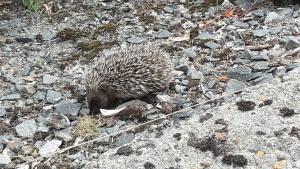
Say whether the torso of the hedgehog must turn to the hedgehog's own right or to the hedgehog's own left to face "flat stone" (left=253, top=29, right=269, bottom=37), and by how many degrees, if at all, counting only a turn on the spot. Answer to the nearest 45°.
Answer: approximately 180°

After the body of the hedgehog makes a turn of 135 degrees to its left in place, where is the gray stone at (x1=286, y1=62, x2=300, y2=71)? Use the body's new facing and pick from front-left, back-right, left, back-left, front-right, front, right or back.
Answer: front

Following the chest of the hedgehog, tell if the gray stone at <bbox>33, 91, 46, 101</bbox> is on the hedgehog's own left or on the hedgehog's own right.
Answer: on the hedgehog's own right

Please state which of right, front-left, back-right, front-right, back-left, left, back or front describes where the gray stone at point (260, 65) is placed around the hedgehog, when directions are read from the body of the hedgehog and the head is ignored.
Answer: back-left

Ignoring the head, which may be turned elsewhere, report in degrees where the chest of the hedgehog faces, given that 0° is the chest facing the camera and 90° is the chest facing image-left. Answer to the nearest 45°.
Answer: approximately 45°

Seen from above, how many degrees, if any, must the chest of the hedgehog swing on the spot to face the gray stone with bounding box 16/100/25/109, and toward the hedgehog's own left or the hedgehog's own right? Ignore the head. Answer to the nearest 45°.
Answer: approximately 45° to the hedgehog's own right

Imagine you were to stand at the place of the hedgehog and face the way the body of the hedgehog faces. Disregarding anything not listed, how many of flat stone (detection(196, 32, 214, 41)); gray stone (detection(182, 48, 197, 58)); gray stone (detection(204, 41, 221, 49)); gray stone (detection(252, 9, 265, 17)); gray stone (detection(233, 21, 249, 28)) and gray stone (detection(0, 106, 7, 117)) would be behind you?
5

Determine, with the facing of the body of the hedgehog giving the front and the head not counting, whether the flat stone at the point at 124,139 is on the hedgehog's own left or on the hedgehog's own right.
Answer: on the hedgehog's own left

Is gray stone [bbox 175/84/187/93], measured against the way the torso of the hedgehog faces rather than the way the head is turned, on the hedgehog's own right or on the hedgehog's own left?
on the hedgehog's own left

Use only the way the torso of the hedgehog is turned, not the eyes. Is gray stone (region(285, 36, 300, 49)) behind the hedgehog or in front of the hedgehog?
behind

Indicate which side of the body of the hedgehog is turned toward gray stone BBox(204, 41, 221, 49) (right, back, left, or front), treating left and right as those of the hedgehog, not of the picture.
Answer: back
